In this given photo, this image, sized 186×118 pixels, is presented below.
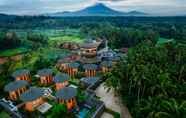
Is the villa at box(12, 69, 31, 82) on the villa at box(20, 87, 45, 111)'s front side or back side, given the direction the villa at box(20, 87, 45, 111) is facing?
on the back side

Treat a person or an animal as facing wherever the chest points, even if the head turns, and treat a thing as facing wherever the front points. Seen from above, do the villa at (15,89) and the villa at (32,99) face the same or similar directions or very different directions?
same or similar directions

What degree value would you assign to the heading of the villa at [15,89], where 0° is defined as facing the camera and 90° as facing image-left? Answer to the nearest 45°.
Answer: approximately 315°

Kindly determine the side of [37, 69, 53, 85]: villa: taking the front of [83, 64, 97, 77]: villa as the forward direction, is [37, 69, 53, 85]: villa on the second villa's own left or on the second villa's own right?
on the second villa's own right

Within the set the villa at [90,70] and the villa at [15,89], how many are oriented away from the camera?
0

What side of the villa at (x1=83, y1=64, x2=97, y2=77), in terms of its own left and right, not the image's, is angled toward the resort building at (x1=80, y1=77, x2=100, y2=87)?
front

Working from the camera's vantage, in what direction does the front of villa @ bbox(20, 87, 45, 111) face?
facing the viewer and to the right of the viewer

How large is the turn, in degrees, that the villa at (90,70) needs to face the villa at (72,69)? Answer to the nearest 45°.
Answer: approximately 90° to its right

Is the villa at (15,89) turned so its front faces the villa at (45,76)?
no

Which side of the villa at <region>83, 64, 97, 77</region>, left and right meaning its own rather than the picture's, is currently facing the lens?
front

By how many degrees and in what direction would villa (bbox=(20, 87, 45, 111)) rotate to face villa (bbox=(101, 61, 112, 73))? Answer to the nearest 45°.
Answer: approximately 90° to its left

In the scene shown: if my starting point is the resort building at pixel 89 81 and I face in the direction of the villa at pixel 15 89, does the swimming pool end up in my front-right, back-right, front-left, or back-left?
front-left

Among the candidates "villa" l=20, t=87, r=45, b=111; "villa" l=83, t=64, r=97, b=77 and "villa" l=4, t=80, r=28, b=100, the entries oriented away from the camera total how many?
0

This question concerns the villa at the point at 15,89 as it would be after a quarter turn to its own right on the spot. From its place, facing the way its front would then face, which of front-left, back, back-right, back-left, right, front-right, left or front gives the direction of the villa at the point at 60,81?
back-left

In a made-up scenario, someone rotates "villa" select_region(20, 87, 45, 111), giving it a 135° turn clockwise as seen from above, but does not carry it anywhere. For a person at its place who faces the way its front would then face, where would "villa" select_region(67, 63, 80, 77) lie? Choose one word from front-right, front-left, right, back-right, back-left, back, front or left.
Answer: back-right

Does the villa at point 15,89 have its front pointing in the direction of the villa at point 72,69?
no

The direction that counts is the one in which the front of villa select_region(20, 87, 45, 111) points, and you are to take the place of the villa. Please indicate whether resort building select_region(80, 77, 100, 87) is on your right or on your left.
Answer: on your left

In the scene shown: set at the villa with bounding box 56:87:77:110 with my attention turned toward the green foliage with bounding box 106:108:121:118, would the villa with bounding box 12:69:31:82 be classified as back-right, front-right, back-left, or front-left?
back-left

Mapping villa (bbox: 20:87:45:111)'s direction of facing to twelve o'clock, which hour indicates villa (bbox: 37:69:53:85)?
villa (bbox: 37:69:53:85) is roughly at 8 o'clock from villa (bbox: 20:87:45:111).
